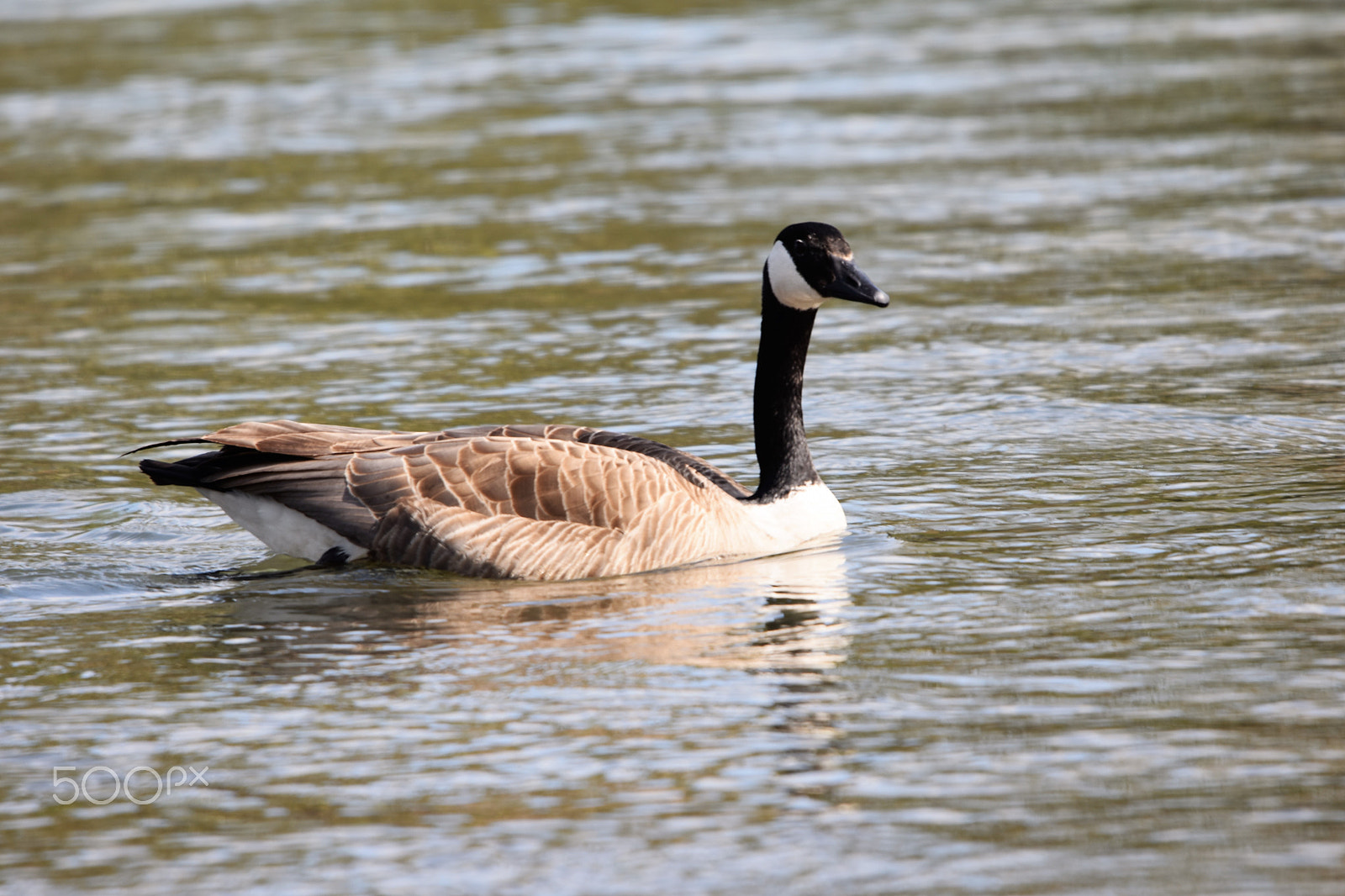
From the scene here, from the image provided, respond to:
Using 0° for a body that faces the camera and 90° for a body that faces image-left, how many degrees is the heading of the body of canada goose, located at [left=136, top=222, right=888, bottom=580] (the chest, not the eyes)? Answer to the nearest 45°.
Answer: approximately 270°
